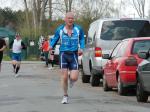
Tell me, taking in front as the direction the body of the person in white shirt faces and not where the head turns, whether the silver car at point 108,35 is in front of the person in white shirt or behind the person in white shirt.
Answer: in front

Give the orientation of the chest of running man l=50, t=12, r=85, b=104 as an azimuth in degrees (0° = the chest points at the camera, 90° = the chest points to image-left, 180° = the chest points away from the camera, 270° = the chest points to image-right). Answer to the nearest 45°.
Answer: approximately 0°
